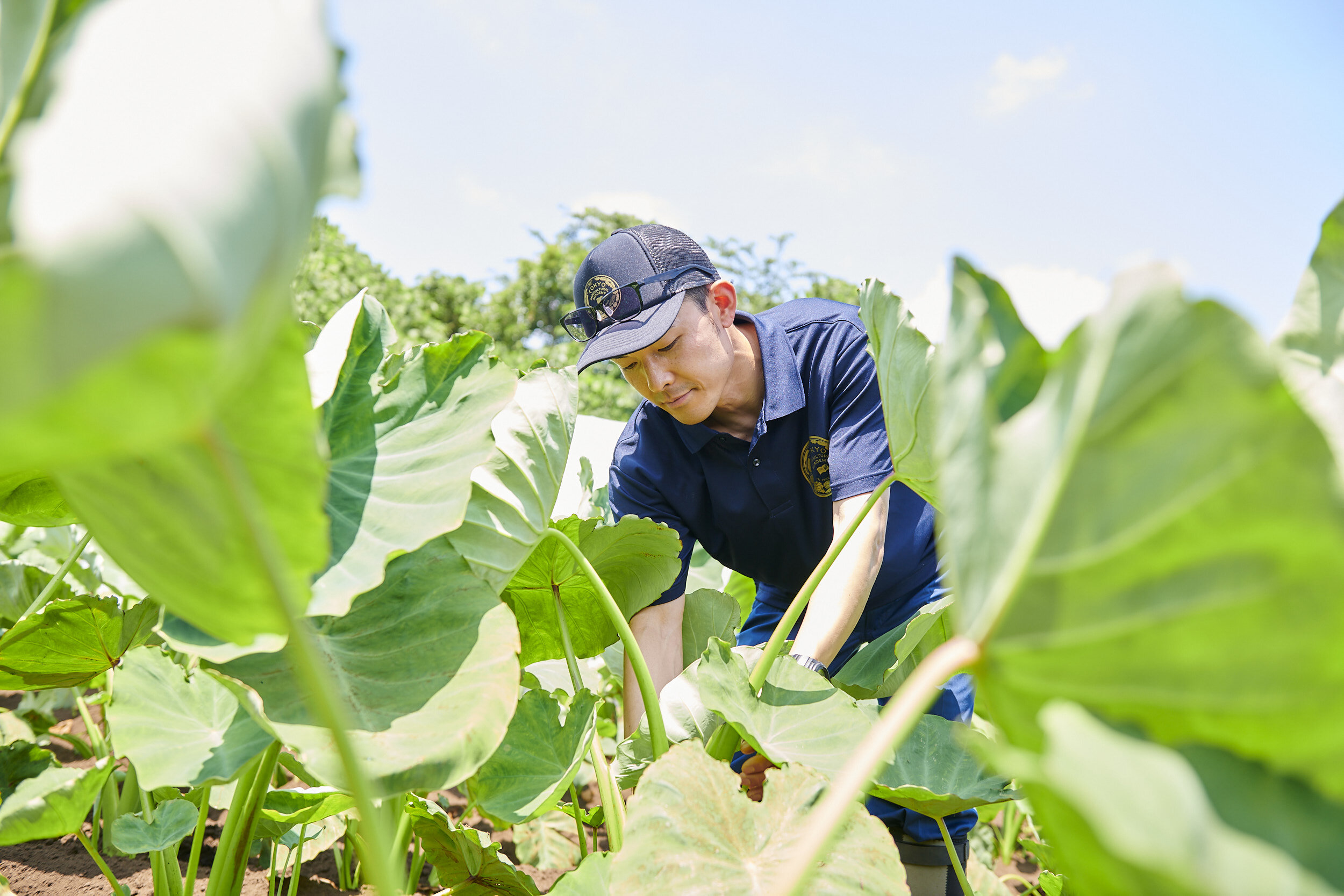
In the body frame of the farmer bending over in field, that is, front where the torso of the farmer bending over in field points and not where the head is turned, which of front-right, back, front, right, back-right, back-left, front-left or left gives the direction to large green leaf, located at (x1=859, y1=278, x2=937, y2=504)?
front-left

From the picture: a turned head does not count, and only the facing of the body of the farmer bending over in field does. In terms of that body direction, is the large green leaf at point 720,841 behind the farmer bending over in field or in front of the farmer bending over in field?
in front

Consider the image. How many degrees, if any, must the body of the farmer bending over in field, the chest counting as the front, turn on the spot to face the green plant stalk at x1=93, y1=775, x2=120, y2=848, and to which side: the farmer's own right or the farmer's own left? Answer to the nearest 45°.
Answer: approximately 45° to the farmer's own right

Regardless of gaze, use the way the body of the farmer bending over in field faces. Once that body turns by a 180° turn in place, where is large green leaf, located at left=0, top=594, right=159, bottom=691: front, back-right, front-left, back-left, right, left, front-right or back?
back

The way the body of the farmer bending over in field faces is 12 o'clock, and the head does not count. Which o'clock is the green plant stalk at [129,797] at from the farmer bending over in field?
The green plant stalk is roughly at 1 o'clock from the farmer bending over in field.

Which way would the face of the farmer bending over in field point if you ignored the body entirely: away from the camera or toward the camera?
toward the camera

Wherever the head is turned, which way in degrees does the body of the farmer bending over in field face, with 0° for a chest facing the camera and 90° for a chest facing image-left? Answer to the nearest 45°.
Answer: approximately 45°

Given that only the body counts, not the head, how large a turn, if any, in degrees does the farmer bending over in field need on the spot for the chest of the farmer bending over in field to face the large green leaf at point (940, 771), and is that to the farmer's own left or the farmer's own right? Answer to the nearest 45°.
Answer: approximately 45° to the farmer's own left

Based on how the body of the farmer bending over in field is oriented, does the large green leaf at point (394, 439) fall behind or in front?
in front
